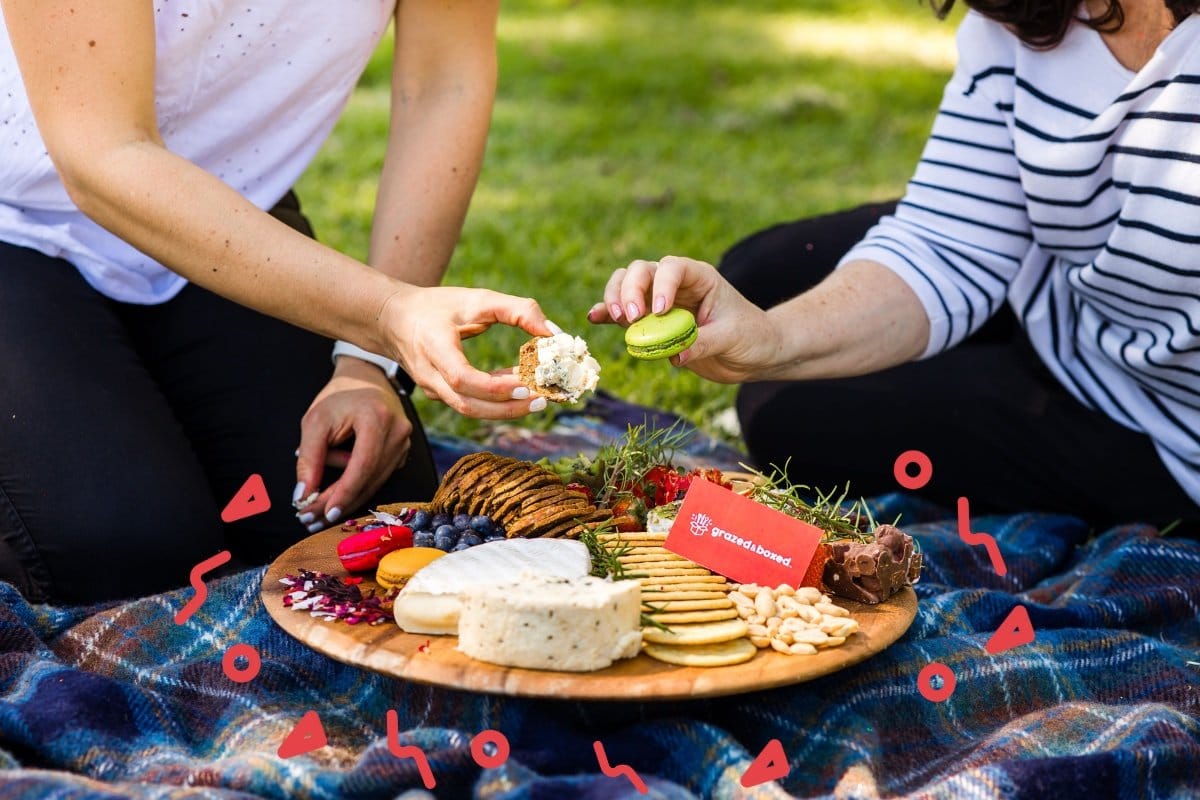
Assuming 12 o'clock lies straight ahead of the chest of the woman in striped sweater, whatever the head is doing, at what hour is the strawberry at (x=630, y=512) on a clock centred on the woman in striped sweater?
The strawberry is roughly at 12 o'clock from the woman in striped sweater.

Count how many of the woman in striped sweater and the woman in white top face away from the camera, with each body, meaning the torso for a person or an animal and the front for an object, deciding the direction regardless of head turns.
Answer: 0

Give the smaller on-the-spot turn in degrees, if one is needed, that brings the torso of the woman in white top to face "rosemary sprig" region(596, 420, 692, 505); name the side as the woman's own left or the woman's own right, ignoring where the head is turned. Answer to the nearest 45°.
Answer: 0° — they already face it

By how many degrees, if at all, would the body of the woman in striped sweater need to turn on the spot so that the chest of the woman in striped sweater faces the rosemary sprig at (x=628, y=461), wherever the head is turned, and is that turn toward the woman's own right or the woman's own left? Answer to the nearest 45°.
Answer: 0° — they already face it

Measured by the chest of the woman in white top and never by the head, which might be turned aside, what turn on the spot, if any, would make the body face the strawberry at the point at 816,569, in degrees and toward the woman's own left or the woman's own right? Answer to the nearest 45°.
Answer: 0° — they already face it

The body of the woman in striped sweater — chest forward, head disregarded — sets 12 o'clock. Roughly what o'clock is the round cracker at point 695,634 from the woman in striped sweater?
The round cracker is roughly at 11 o'clock from the woman in striped sweater.

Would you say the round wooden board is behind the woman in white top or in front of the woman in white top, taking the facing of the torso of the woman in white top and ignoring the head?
in front

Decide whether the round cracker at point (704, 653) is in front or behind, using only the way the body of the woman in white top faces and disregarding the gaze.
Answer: in front

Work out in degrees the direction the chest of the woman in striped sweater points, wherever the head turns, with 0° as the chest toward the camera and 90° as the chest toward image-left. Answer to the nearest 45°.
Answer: approximately 45°

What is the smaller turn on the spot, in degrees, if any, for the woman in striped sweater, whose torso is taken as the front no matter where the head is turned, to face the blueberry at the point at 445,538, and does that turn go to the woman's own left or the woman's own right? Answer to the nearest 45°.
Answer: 0° — they already face it

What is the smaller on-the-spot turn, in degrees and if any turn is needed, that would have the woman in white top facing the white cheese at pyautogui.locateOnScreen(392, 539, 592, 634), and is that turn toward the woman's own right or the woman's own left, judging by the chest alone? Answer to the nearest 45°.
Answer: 0° — they already face it
